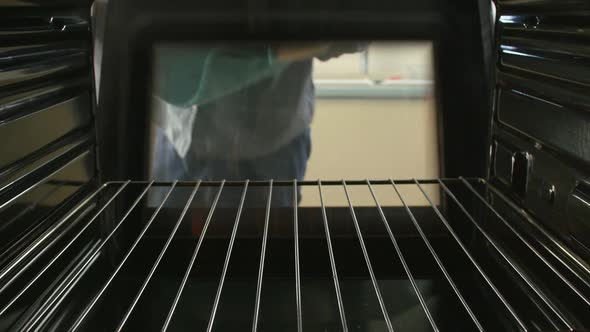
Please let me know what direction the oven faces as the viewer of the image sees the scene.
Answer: facing away from the viewer
